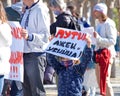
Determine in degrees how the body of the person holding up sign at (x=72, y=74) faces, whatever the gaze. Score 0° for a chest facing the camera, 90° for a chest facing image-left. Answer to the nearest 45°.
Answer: approximately 0°

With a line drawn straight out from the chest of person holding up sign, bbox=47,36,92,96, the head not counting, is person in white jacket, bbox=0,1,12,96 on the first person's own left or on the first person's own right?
on the first person's own right

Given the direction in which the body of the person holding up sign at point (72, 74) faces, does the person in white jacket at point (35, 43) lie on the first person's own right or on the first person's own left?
on the first person's own right
